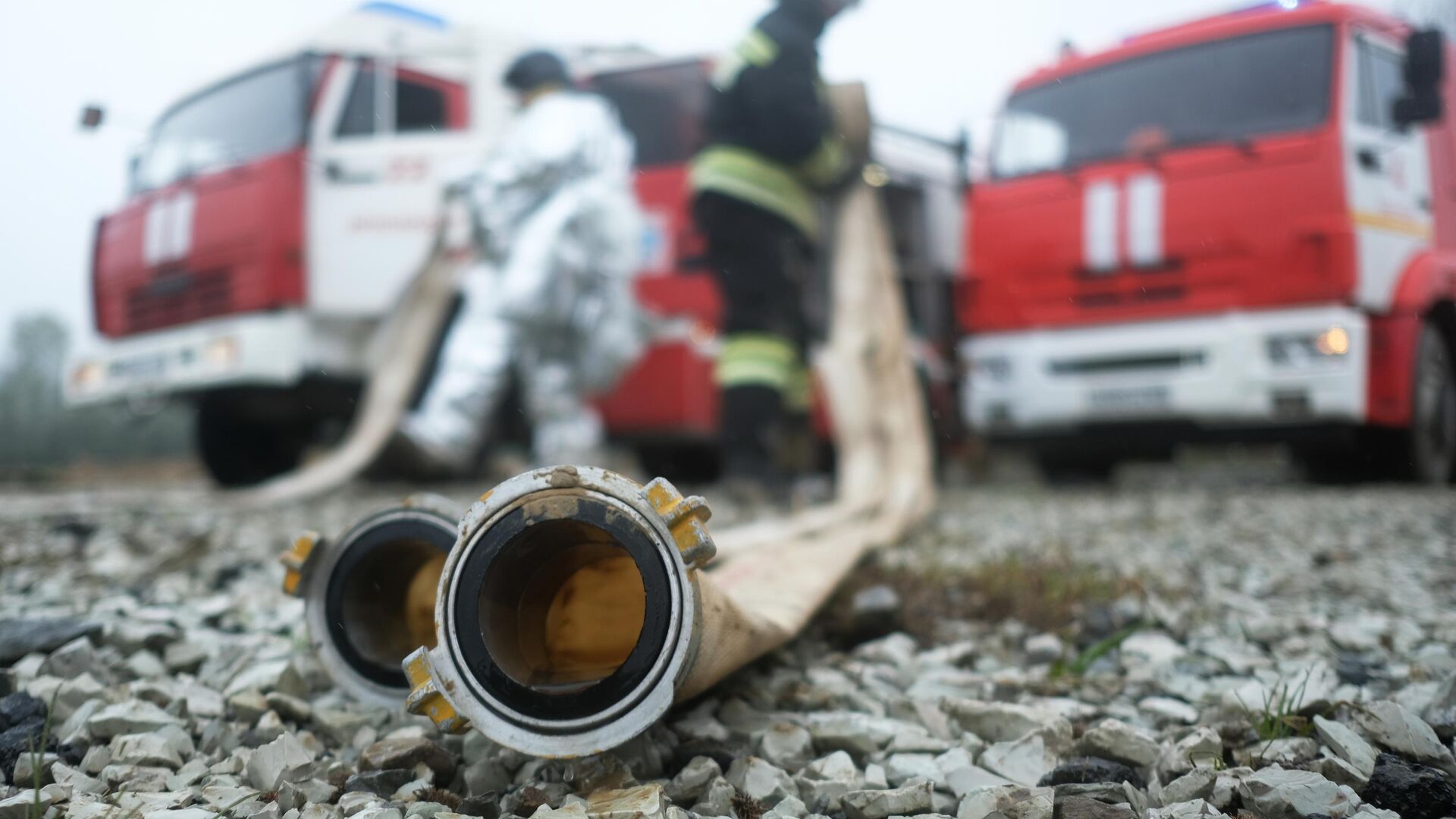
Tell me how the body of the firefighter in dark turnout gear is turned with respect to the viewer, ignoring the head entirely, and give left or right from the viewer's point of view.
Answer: facing away from the viewer and to the right of the viewer

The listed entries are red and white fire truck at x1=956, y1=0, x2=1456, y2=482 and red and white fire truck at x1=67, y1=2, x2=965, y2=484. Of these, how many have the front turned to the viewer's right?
0

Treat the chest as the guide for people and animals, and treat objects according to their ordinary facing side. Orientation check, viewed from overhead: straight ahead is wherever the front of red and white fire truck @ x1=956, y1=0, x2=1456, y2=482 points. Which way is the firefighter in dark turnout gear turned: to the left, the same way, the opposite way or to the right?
the opposite way

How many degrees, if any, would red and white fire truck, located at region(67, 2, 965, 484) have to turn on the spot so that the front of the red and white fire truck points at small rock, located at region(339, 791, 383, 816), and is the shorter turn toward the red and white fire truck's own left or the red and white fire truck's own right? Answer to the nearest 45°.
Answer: approximately 45° to the red and white fire truck's own left

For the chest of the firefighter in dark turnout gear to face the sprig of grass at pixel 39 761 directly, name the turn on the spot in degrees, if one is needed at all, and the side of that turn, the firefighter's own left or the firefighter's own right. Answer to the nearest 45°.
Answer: approximately 135° to the firefighter's own right

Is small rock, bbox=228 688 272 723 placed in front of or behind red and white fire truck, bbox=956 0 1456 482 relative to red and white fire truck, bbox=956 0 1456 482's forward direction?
in front

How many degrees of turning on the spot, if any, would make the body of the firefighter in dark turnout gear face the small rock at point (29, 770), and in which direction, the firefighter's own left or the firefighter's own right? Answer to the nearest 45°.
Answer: approximately 135° to the firefighter's own right

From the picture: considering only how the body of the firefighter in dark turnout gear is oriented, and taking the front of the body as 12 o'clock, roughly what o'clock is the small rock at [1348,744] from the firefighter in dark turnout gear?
The small rock is roughly at 4 o'clock from the firefighter in dark turnout gear.

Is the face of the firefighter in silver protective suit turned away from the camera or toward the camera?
away from the camera

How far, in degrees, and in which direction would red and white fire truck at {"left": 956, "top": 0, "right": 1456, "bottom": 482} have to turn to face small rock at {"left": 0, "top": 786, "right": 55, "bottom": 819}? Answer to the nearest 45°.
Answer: approximately 45° to its left

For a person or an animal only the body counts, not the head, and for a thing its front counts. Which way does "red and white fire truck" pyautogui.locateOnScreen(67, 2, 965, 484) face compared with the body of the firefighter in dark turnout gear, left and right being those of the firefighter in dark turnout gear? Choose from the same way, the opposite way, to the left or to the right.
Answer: the opposite way

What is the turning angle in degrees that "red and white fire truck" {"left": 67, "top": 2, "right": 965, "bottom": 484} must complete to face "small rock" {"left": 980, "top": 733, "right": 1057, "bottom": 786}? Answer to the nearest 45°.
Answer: approximately 45° to its left

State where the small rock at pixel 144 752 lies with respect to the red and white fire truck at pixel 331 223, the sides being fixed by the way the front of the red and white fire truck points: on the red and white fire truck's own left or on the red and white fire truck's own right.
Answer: on the red and white fire truck's own left

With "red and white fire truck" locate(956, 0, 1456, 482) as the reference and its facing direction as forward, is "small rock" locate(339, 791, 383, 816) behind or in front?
in front

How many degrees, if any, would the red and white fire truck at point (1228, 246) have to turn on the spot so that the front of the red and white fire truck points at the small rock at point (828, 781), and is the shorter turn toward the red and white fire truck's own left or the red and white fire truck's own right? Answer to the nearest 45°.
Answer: approximately 45° to the red and white fire truck's own left

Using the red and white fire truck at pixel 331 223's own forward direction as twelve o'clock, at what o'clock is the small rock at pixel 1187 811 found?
The small rock is roughly at 10 o'clock from the red and white fire truck.

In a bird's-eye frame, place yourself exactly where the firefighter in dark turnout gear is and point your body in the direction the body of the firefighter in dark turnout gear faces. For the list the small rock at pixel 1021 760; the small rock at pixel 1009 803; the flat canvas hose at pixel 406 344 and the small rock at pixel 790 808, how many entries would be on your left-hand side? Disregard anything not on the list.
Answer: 1
